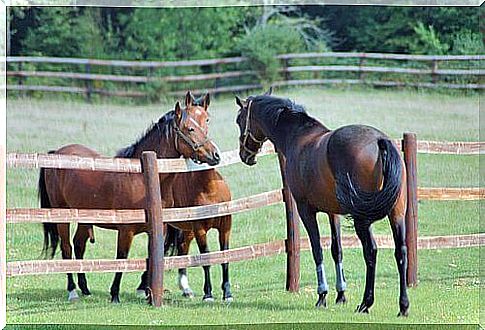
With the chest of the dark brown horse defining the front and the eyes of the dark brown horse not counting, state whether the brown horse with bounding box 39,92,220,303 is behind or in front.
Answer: in front

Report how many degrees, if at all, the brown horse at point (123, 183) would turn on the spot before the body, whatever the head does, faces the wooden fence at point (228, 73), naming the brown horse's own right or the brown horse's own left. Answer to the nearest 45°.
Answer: approximately 45° to the brown horse's own left

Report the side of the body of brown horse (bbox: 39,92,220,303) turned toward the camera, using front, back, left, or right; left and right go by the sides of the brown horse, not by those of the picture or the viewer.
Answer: right

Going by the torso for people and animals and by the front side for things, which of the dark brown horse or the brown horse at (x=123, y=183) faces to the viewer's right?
the brown horse

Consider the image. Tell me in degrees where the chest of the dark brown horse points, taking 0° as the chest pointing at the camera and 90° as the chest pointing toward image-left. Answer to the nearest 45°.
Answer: approximately 135°

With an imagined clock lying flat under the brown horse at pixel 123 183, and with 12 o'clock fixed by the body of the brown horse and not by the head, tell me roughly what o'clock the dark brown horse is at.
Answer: The dark brown horse is roughly at 1 o'clock from the brown horse.

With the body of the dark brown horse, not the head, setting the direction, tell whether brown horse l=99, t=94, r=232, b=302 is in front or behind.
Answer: in front
